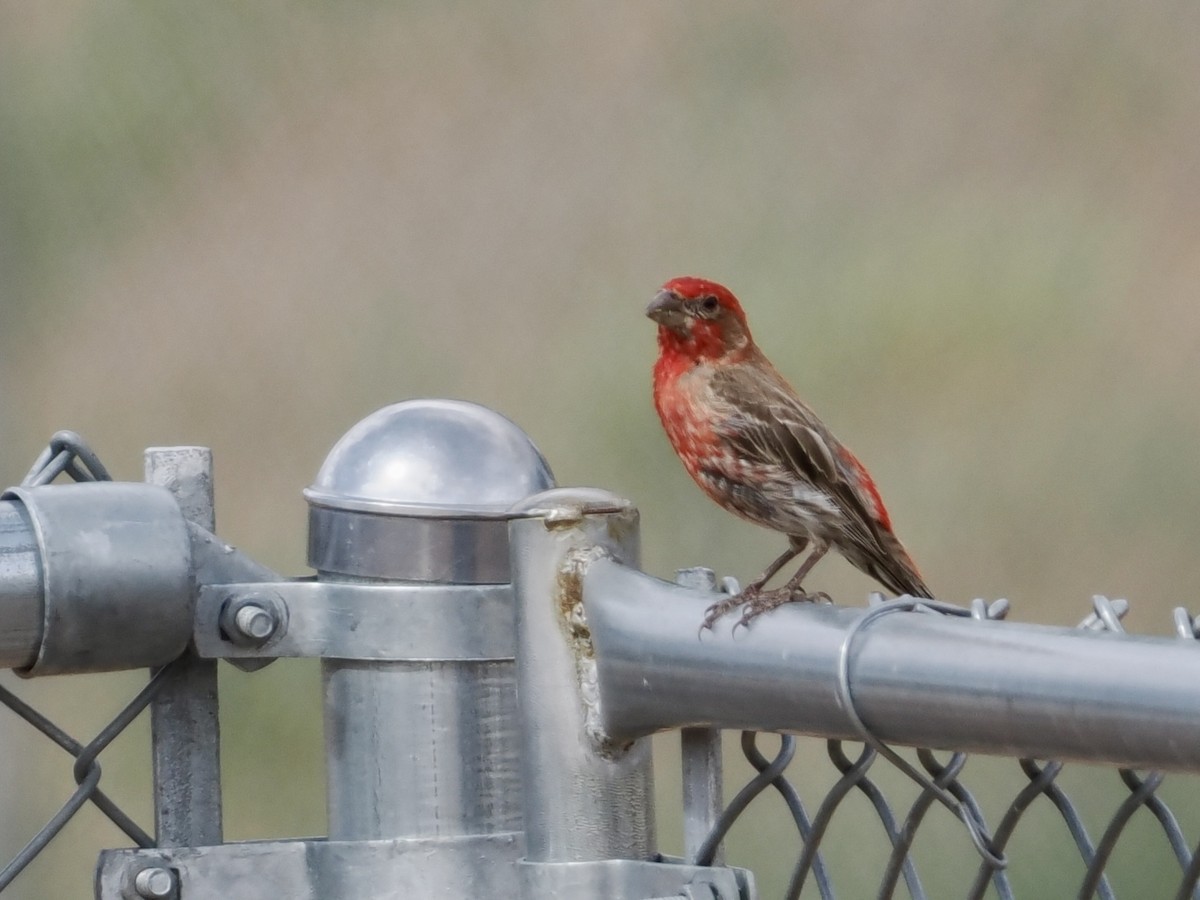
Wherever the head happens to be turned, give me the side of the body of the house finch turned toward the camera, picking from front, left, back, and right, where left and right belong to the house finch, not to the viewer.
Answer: left
